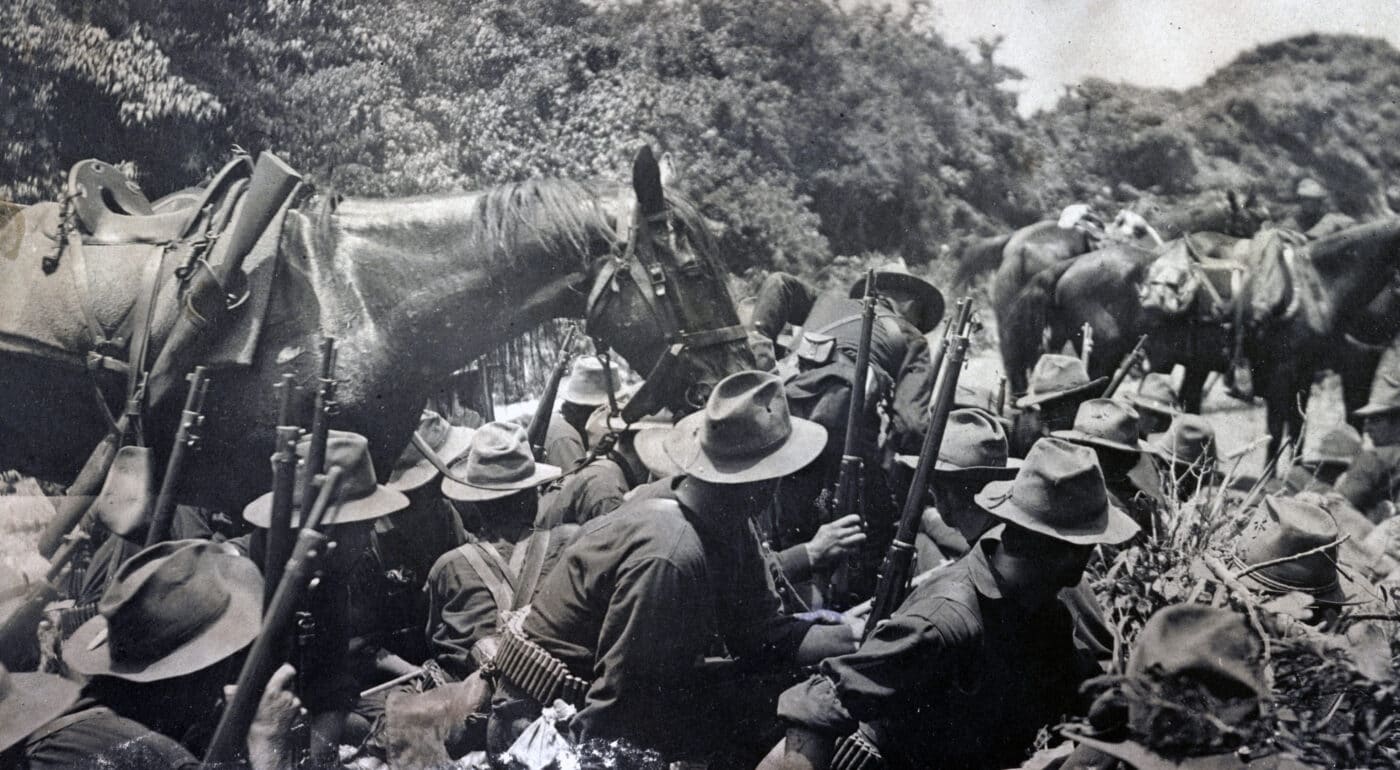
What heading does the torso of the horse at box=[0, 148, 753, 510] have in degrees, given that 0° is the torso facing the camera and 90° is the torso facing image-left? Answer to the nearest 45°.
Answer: approximately 270°

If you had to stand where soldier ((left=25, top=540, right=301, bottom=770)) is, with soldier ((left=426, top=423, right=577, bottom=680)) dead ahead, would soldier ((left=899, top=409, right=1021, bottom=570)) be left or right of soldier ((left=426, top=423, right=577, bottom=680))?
right

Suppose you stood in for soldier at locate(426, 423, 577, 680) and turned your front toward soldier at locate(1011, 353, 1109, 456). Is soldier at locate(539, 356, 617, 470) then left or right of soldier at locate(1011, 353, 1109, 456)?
left

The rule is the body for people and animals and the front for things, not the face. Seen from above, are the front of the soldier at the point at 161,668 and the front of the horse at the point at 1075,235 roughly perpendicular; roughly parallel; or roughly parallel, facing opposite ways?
roughly perpendicular

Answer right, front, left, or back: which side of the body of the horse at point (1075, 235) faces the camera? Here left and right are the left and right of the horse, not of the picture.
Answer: right

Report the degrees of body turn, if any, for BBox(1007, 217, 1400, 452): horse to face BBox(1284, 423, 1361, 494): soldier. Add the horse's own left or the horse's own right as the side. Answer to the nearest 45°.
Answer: approximately 90° to the horse's own right

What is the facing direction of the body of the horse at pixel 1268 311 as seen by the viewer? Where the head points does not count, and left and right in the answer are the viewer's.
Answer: facing to the right of the viewer

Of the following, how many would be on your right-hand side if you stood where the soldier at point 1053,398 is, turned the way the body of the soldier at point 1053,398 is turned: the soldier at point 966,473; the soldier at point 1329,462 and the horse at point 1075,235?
1
